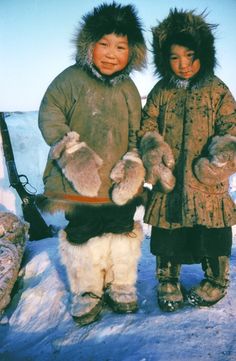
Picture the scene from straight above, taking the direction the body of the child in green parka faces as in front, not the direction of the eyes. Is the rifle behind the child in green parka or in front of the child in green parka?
behind

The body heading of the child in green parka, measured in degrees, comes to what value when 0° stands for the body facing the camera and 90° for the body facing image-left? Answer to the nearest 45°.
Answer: approximately 0°
